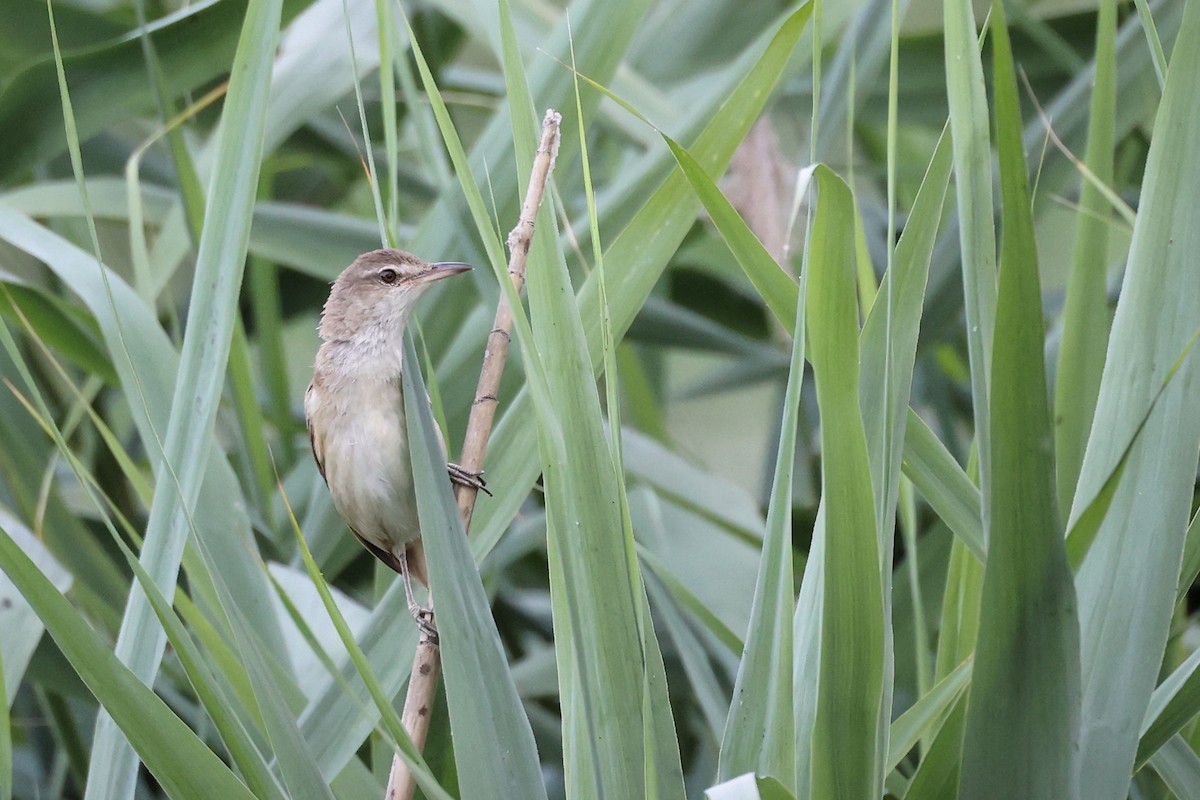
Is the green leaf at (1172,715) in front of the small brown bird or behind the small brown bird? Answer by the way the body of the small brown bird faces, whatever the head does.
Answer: in front

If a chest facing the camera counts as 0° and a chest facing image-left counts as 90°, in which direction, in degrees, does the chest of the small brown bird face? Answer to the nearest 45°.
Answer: approximately 315°

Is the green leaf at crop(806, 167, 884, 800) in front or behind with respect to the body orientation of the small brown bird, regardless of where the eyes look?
in front

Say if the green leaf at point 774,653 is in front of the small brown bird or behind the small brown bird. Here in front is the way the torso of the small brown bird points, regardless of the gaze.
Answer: in front

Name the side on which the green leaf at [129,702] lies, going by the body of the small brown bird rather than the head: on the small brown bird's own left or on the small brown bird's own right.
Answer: on the small brown bird's own right
